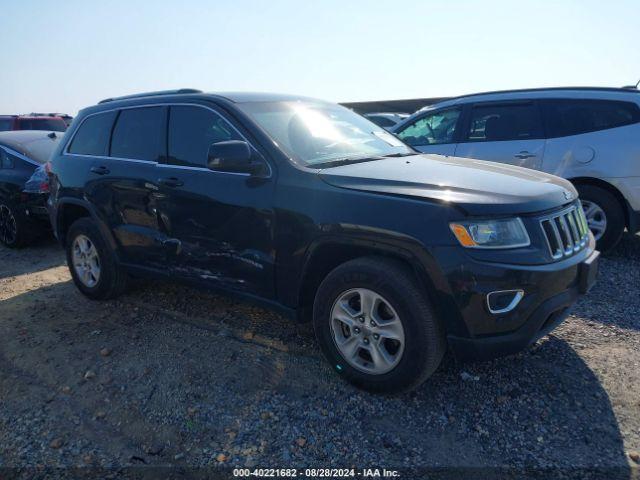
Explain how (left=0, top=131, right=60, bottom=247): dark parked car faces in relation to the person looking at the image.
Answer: facing away from the viewer and to the left of the viewer

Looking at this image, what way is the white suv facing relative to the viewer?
to the viewer's left

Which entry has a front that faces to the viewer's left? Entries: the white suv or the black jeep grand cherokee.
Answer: the white suv

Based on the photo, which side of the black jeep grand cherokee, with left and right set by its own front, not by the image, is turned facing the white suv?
left

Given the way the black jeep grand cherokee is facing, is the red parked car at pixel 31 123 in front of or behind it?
behind

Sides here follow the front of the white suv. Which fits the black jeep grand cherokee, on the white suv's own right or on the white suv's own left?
on the white suv's own left

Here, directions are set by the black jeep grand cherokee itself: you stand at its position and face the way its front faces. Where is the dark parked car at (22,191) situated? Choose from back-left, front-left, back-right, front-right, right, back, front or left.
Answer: back

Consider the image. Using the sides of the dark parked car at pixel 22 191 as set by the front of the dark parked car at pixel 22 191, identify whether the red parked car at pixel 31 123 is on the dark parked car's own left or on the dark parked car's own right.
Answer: on the dark parked car's own right

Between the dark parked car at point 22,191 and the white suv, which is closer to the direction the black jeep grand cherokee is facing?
the white suv
